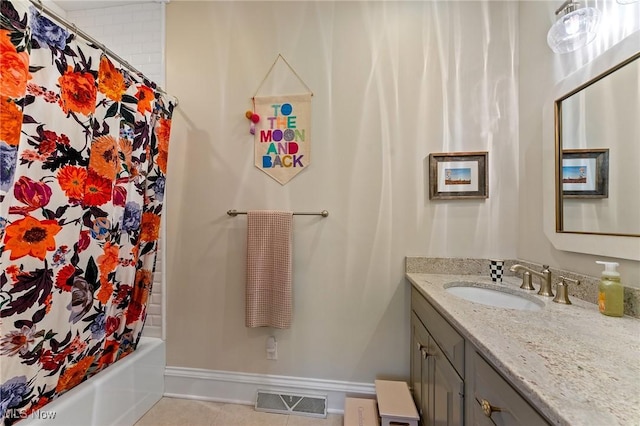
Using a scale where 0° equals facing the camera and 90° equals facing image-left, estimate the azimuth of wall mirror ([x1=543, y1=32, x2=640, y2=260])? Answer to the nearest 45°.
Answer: approximately 45°

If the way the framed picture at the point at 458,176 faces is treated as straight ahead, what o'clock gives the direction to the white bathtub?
The white bathtub is roughly at 2 o'clock from the framed picture.

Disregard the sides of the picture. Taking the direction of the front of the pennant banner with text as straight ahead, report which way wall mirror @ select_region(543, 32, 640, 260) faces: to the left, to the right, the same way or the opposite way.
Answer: to the right

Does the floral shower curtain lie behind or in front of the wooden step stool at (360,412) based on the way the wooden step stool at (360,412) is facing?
in front

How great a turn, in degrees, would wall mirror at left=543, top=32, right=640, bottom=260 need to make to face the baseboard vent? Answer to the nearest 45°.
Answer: approximately 45° to its right

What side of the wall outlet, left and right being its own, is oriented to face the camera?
front

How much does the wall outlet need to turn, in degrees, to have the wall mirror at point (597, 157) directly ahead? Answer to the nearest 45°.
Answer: approximately 45° to its left

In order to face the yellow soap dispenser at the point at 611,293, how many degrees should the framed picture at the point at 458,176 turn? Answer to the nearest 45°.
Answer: approximately 45° to its left

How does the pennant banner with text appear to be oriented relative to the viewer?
toward the camera
